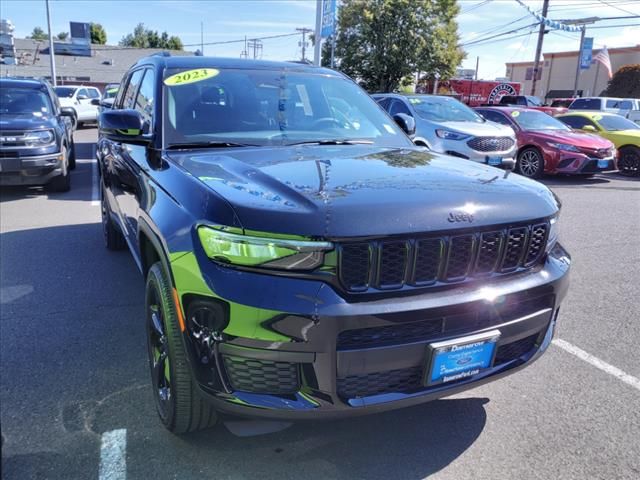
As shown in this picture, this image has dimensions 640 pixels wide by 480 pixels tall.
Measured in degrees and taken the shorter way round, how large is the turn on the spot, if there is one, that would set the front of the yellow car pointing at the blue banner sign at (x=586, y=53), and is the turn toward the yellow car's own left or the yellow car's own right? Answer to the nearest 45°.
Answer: approximately 135° to the yellow car's own left

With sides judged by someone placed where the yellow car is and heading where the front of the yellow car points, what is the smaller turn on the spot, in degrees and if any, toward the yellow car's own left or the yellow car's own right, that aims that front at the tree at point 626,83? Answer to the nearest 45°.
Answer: approximately 135° to the yellow car's own left

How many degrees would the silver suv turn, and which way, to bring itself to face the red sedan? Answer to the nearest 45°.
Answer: approximately 90° to its left

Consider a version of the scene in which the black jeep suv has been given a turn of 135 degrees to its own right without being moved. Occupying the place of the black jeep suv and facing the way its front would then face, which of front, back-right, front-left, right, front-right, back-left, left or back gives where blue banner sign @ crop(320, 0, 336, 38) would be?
right

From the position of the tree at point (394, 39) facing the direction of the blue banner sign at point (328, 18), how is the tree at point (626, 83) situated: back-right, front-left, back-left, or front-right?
back-left

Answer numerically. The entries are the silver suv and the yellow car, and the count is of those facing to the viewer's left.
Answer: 0

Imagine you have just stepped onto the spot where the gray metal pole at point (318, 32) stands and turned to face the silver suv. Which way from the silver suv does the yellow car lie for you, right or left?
left

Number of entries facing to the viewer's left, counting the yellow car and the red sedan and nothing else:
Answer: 0

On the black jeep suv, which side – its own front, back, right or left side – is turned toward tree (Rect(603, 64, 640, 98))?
left

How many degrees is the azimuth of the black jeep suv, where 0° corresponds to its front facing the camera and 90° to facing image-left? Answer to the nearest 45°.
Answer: approximately 315°

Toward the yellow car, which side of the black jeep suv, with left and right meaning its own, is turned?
left

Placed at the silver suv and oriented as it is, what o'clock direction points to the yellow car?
The yellow car is roughly at 9 o'clock from the silver suv.

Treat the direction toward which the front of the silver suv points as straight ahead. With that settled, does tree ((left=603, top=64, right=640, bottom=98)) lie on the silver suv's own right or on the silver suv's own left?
on the silver suv's own left
